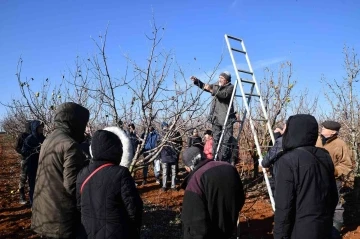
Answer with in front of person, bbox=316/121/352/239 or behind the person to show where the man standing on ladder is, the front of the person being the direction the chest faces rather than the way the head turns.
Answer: in front

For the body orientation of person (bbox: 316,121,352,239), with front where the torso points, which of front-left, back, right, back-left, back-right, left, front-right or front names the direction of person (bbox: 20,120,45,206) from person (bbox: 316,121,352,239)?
front

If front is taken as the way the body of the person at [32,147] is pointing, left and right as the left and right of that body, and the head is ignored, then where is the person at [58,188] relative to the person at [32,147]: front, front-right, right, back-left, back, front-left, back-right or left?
right

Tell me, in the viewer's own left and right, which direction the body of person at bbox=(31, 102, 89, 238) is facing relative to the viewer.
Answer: facing away from the viewer and to the right of the viewer

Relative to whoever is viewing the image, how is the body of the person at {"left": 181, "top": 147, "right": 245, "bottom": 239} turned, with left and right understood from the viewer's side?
facing away from the viewer and to the left of the viewer

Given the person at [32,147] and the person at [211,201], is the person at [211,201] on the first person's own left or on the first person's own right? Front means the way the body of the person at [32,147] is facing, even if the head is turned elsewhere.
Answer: on the first person's own right

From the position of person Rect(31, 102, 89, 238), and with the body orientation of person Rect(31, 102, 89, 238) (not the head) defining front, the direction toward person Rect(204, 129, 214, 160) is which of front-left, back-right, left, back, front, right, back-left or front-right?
front

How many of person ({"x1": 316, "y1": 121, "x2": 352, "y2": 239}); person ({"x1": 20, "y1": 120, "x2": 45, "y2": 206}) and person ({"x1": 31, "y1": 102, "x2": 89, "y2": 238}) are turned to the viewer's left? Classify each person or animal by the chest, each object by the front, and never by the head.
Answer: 1

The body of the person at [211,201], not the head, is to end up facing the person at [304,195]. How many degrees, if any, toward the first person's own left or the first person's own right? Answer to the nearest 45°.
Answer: approximately 135° to the first person's own right

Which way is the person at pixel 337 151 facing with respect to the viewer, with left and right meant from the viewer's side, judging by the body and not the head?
facing to the left of the viewer

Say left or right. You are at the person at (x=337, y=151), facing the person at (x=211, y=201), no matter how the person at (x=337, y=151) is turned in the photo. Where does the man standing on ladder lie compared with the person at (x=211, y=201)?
right

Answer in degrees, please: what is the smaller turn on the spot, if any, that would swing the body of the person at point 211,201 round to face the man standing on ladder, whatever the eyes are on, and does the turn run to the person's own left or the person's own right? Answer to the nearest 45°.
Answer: approximately 45° to the person's own right

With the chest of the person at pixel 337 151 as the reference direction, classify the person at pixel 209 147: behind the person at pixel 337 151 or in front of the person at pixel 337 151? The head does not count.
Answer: in front
